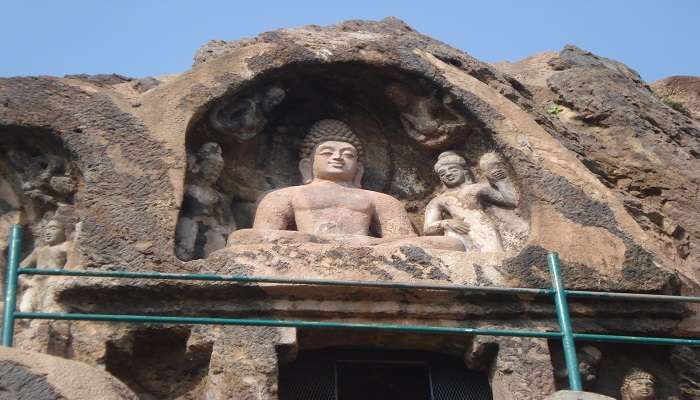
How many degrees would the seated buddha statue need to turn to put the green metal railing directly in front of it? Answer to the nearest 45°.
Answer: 0° — it already faces it

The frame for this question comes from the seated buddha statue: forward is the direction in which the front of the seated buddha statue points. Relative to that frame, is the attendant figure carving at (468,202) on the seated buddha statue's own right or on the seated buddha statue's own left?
on the seated buddha statue's own left

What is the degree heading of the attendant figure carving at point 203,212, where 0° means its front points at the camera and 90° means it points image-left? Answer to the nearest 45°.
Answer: approximately 315°

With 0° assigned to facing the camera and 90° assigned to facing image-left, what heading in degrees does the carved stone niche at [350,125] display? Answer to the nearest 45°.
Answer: approximately 0°

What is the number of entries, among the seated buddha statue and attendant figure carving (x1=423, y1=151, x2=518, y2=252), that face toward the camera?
2

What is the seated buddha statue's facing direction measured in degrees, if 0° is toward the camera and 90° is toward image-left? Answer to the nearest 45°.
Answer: approximately 0°

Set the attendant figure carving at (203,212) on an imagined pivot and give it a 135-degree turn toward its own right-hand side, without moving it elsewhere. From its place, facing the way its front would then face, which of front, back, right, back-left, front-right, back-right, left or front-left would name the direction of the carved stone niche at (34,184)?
front

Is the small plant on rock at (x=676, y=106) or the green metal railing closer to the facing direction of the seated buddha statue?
the green metal railing

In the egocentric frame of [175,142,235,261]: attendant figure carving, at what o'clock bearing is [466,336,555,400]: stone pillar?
The stone pillar is roughly at 11 o'clock from the attendant figure carving.

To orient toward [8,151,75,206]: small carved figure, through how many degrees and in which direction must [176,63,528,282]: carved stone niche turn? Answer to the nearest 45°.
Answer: approximately 90° to its right
